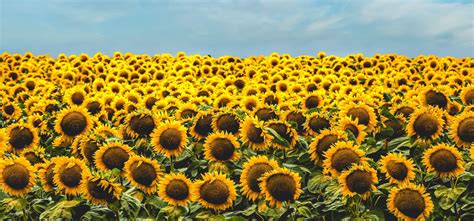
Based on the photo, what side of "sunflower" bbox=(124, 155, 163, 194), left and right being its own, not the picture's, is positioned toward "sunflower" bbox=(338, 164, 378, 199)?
left

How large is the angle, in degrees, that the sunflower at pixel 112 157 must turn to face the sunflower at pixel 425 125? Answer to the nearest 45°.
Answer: approximately 90° to its left

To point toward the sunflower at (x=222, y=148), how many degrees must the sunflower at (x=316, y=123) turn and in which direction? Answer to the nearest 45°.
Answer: approximately 45° to its right

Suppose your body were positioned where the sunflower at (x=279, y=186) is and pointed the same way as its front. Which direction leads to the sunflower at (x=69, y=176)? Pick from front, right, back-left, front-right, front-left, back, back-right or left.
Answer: right

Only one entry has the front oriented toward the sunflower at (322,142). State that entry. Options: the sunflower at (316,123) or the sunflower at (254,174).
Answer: the sunflower at (316,123)

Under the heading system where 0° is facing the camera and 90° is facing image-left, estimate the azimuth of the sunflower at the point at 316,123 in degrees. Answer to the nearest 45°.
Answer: approximately 0°

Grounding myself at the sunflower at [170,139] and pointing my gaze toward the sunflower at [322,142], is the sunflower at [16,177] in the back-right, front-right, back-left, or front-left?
back-right

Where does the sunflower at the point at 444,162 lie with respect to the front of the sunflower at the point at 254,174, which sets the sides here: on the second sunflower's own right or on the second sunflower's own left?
on the second sunflower's own left

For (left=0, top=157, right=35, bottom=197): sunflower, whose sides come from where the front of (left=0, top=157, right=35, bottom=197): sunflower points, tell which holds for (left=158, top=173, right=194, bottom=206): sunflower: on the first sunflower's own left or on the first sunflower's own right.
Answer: on the first sunflower's own left

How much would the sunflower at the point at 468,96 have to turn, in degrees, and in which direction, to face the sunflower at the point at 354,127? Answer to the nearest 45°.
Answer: approximately 45° to its right

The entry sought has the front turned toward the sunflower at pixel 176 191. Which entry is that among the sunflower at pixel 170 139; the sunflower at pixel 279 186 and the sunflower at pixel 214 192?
the sunflower at pixel 170 139

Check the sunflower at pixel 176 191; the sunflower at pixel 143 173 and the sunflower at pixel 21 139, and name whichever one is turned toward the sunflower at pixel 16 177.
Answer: the sunflower at pixel 21 139
